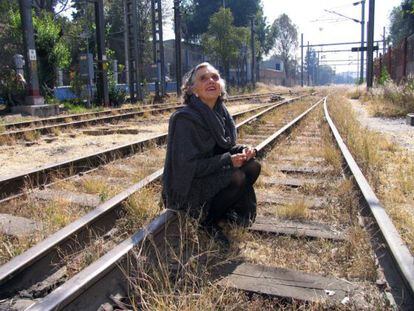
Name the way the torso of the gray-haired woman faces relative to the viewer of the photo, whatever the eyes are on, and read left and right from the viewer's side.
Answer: facing the viewer and to the right of the viewer

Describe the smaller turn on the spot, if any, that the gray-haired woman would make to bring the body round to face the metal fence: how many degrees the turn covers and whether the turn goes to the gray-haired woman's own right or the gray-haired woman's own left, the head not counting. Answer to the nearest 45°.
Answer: approximately 90° to the gray-haired woman's own left

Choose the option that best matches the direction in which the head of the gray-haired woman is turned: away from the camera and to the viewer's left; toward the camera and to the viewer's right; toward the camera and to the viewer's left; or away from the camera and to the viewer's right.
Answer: toward the camera and to the viewer's right

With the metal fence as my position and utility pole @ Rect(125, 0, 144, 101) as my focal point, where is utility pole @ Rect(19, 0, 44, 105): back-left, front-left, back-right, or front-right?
front-left

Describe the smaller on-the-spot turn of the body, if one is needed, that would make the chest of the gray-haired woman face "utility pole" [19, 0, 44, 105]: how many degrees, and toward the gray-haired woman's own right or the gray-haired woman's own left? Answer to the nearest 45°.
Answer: approximately 180°

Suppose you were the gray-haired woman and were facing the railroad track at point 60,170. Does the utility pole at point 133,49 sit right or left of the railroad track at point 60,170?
right

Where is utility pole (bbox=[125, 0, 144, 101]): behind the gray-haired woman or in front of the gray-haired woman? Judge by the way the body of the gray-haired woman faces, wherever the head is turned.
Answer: behind
